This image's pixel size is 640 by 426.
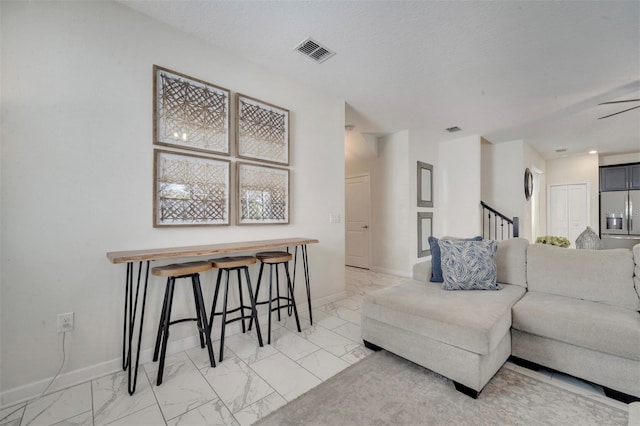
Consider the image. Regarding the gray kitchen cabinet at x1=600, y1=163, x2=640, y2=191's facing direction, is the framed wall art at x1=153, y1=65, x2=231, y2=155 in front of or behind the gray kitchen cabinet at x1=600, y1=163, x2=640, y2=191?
in front

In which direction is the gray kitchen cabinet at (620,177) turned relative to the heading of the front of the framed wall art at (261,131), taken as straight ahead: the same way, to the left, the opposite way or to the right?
to the right

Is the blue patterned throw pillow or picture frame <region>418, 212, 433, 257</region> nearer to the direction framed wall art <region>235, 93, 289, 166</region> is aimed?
the blue patterned throw pillow

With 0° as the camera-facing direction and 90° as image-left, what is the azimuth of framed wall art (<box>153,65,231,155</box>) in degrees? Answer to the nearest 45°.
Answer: approximately 315°

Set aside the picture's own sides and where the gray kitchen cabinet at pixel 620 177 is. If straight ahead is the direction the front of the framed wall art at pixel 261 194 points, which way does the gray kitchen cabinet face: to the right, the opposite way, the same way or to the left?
to the right

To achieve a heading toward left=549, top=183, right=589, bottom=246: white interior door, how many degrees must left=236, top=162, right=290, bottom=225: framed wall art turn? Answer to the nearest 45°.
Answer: approximately 45° to its left

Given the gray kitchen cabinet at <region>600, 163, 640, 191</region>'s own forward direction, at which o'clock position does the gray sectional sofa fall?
The gray sectional sofa is roughly at 12 o'clock from the gray kitchen cabinet.

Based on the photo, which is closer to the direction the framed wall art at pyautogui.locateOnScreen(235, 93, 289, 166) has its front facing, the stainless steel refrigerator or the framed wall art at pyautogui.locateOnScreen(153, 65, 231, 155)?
the stainless steel refrigerator

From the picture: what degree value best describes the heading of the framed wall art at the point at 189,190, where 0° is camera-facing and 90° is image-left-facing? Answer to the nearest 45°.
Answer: approximately 315°

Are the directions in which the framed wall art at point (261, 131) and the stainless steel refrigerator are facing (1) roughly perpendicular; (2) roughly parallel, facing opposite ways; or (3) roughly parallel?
roughly perpendicular

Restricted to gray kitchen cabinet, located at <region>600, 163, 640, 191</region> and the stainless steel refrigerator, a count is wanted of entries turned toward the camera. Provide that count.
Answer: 2

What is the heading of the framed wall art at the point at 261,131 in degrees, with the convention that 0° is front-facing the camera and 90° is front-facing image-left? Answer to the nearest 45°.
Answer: approximately 315°

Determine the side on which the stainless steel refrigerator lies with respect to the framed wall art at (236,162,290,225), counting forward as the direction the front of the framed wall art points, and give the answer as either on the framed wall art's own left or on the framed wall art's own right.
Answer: on the framed wall art's own left
